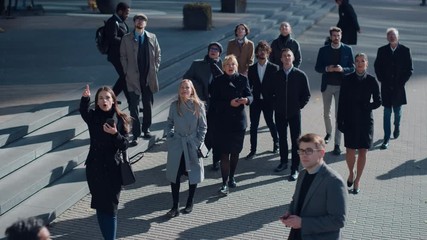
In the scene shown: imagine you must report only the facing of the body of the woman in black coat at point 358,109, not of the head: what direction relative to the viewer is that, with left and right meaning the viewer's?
facing the viewer

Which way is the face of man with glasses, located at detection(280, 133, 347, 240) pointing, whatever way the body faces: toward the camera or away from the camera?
toward the camera

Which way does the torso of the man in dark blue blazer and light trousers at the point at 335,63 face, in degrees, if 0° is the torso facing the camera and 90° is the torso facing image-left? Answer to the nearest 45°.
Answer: approximately 0°

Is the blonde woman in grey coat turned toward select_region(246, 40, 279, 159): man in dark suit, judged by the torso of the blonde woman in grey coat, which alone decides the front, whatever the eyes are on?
no

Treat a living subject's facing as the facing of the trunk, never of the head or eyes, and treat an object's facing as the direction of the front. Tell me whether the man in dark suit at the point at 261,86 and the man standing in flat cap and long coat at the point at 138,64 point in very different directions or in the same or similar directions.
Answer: same or similar directions

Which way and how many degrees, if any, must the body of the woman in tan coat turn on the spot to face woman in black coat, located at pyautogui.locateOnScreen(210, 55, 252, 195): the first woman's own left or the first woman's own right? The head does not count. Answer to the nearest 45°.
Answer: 0° — they already face them

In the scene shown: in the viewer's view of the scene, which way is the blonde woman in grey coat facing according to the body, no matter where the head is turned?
toward the camera

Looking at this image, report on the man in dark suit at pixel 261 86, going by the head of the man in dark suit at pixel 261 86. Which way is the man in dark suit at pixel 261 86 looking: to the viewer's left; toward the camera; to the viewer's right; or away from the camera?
toward the camera

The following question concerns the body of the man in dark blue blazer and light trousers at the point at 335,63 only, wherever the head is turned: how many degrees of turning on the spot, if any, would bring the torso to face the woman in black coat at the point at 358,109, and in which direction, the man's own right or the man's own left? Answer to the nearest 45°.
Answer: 0° — they already face them

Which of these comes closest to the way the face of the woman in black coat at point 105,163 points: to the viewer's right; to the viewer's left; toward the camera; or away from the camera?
toward the camera

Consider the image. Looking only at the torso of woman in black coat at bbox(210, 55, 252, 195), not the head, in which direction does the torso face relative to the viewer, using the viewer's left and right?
facing the viewer

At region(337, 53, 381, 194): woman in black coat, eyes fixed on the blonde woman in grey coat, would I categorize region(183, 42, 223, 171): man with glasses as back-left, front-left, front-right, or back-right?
front-right

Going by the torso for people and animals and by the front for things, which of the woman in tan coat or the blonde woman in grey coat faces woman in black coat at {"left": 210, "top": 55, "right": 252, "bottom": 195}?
the woman in tan coat

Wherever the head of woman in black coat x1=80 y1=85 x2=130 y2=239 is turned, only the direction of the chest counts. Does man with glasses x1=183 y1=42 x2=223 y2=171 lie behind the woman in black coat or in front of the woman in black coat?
behind

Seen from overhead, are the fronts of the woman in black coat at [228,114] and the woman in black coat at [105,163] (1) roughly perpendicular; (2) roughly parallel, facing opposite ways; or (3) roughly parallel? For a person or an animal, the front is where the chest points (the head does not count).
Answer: roughly parallel

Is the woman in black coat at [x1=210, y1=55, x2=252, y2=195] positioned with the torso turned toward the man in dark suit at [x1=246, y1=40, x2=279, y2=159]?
no

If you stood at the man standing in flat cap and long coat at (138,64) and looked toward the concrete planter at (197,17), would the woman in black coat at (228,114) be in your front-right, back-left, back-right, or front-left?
back-right

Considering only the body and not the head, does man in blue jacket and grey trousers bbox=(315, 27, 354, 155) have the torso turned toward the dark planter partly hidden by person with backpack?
no
